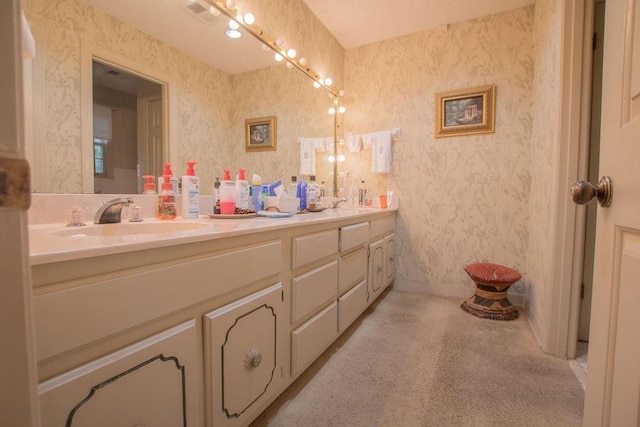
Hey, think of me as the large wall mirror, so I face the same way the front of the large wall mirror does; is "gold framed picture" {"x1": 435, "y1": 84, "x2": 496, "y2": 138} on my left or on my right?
on my left

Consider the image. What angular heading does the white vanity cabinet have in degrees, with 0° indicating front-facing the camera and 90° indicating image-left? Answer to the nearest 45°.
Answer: approximately 315°

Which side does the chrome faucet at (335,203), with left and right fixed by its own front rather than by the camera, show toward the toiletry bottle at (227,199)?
right

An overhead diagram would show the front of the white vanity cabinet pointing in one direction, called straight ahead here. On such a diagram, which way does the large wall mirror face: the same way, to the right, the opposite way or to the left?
the same way

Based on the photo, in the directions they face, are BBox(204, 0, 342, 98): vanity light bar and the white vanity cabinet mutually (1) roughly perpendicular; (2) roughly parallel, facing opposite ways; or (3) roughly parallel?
roughly parallel

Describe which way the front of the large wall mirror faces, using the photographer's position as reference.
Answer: facing the viewer and to the right of the viewer

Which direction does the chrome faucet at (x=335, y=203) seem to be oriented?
to the viewer's right

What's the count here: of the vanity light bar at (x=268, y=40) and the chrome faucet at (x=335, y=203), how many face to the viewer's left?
0

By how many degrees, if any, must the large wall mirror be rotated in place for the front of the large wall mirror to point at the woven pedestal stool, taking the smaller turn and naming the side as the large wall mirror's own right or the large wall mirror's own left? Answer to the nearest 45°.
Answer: approximately 45° to the large wall mirror's own left

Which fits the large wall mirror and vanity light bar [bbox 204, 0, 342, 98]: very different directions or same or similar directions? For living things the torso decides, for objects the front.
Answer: same or similar directions

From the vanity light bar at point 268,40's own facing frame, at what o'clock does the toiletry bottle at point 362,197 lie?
The toiletry bottle is roughly at 9 o'clock from the vanity light bar.

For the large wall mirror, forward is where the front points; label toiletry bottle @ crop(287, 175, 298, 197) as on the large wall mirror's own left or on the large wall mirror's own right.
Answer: on the large wall mirror's own left
